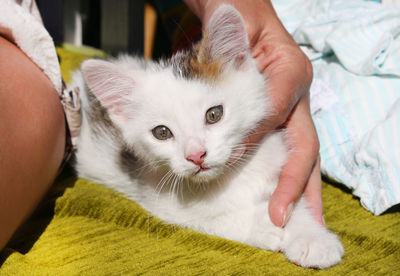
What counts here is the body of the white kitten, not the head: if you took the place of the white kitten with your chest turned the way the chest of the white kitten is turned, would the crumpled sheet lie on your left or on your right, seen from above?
on your left
